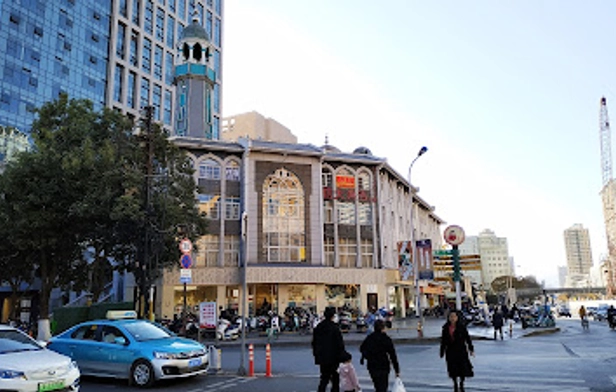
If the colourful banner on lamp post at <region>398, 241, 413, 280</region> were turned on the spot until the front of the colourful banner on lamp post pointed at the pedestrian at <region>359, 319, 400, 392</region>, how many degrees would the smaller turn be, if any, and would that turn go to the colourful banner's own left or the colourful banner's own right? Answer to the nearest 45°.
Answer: approximately 45° to the colourful banner's own right

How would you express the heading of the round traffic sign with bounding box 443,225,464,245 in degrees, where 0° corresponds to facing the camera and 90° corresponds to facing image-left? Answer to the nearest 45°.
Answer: approximately 0°

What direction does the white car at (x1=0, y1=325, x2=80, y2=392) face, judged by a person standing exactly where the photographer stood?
facing the viewer and to the right of the viewer

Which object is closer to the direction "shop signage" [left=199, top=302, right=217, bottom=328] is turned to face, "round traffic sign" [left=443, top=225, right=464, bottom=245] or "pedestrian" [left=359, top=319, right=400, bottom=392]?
the pedestrian

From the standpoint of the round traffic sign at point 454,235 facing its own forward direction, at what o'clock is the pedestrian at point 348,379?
The pedestrian is roughly at 12 o'clock from the round traffic sign.

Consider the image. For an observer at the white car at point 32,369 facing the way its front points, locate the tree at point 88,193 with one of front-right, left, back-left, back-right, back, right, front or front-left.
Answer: back-left

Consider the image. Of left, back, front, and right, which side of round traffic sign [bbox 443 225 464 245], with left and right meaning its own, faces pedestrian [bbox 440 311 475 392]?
front

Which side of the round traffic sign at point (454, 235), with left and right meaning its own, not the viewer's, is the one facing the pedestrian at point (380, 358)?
front

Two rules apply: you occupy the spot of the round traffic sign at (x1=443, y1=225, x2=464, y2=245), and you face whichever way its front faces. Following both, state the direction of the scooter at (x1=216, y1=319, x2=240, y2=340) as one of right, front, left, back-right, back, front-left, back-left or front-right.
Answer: right

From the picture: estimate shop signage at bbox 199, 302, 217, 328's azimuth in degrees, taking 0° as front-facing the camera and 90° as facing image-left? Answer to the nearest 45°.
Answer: approximately 0°

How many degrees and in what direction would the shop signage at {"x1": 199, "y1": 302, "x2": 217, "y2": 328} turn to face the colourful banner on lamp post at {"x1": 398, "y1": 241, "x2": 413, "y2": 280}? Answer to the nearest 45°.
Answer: approximately 135° to its left
